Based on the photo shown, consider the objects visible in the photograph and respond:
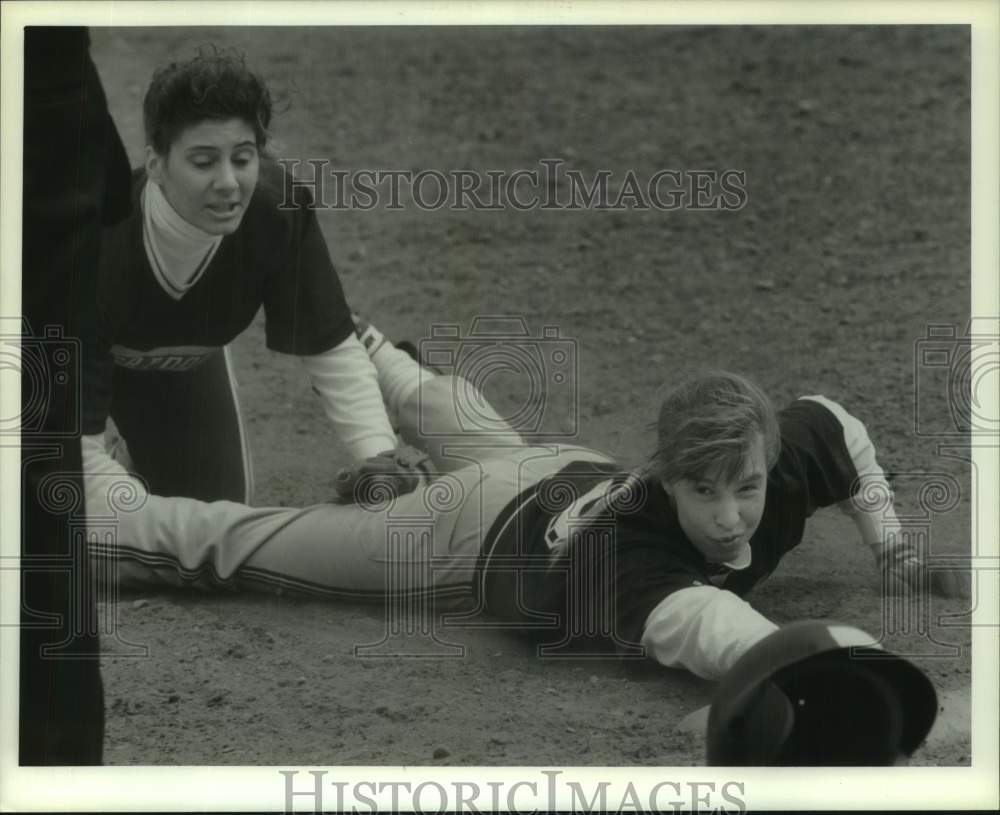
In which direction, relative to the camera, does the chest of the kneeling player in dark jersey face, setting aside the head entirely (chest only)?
toward the camera

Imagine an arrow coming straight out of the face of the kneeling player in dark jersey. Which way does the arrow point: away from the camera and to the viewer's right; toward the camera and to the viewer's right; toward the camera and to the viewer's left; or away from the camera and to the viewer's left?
toward the camera and to the viewer's right
